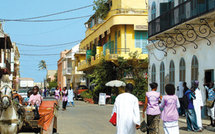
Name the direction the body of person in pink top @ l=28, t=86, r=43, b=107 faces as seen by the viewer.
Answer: toward the camera

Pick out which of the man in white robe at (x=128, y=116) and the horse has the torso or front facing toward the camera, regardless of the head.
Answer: the horse

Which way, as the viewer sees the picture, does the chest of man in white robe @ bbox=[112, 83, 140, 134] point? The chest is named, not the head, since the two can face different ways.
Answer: away from the camera

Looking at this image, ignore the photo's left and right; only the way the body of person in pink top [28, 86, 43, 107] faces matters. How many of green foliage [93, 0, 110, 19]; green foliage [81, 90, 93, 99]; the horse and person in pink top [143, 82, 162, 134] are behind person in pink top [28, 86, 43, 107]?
2

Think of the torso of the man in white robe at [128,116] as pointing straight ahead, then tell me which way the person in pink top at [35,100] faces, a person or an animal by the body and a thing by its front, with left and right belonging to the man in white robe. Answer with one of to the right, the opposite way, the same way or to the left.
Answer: the opposite way

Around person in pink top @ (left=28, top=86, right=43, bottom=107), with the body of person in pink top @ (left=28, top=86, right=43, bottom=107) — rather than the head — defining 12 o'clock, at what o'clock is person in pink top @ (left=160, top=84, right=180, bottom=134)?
person in pink top @ (left=160, top=84, right=180, bottom=134) is roughly at 11 o'clock from person in pink top @ (left=28, top=86, right=43, bottom=107).

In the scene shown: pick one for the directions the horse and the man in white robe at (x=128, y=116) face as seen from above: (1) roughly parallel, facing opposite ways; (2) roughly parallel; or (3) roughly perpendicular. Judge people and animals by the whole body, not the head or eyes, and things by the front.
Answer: roughly parallel, facing opposite ways

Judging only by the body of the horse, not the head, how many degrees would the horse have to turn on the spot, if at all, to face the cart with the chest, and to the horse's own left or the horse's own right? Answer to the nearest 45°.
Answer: approximately 135° to the horse's own left
